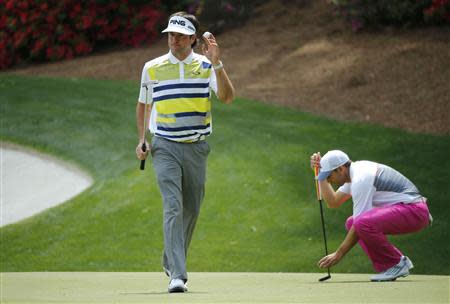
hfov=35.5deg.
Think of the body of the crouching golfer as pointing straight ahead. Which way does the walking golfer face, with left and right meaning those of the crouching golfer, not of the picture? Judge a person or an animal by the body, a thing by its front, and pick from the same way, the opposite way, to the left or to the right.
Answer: to the left

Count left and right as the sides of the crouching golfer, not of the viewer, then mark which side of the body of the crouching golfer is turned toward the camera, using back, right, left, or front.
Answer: left

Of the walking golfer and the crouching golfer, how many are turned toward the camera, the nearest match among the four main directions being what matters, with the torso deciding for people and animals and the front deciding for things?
1

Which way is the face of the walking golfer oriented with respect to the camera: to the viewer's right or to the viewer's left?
to the viewer's left

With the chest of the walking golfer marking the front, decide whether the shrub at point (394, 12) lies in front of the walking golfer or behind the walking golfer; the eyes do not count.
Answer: behind

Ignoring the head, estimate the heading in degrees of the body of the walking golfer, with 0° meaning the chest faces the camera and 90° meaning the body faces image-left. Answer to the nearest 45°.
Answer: approximately 0°

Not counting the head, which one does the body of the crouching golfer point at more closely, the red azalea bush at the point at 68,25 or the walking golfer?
the walking golfer

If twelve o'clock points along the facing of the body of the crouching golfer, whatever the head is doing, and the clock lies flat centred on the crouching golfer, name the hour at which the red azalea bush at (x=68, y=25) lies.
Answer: The red azalea bush is roughly at 2 o'clock from the crouching golfer.

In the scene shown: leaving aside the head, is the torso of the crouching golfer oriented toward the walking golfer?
yes
